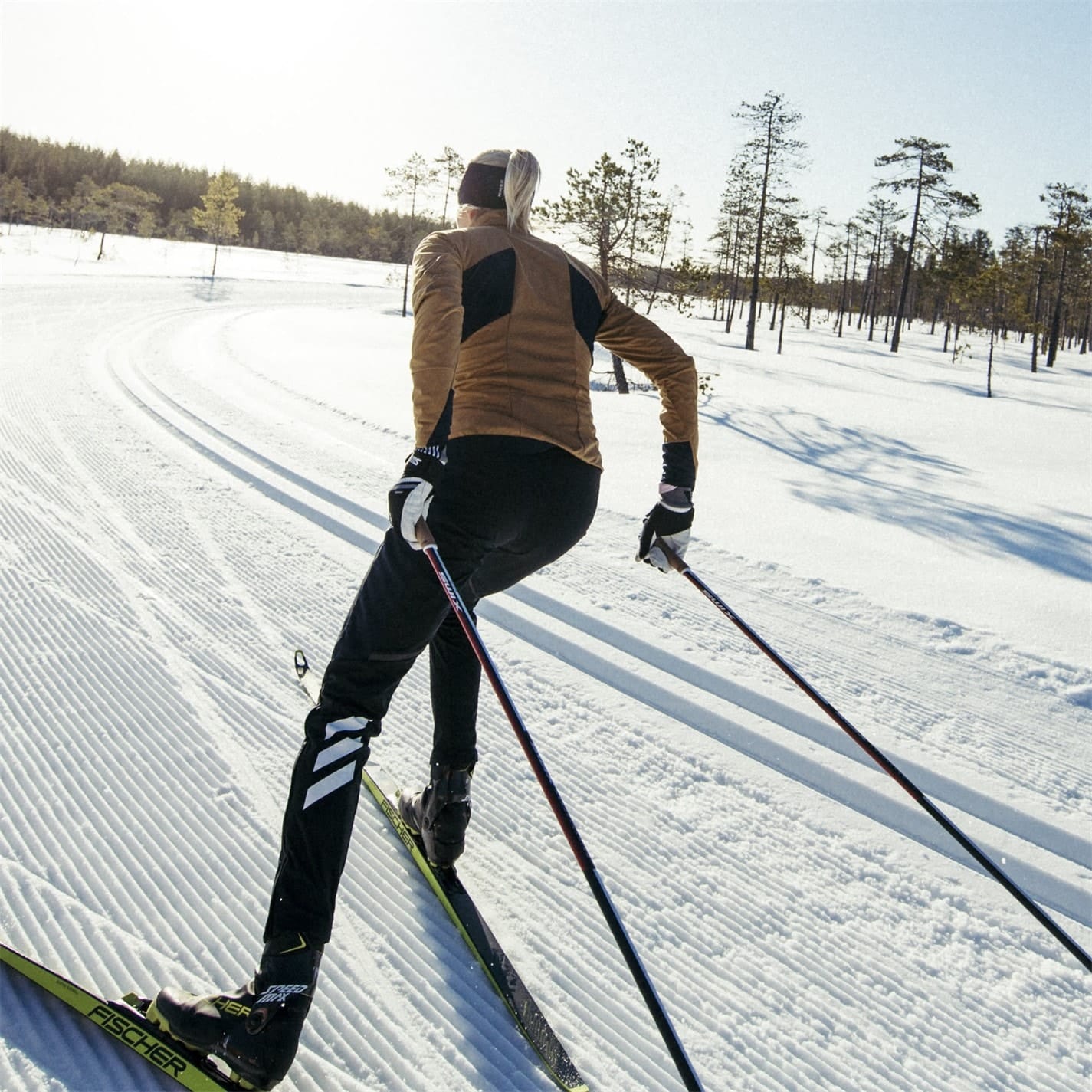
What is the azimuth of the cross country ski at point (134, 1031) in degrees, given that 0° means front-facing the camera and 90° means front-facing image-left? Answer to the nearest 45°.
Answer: approximately 135°

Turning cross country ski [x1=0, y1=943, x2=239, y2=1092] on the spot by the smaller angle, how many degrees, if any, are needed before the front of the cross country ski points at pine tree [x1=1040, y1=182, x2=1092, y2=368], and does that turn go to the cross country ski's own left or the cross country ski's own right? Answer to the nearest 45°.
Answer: approximately 90° to the cross country ski's own right

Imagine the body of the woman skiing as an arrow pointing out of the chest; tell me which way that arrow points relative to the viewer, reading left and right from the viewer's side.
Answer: facing away from the viewer and to the left of the viewer

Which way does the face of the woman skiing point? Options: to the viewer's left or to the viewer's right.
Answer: to the viewer's left

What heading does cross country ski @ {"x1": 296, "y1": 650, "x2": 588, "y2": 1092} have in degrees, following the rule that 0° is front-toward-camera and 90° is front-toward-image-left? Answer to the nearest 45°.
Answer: approximately 135°

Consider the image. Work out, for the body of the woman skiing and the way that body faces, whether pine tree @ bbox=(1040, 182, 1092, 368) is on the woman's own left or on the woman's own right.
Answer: on the woman's own right
